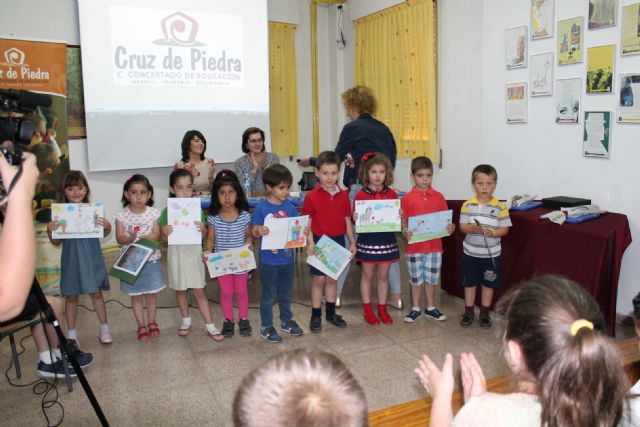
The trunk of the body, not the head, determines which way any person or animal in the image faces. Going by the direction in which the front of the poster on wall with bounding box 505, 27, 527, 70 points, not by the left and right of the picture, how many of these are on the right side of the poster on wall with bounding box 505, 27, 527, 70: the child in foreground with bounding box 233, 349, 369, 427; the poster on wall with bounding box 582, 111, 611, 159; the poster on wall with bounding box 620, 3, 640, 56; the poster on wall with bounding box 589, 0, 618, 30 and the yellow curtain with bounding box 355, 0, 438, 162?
1

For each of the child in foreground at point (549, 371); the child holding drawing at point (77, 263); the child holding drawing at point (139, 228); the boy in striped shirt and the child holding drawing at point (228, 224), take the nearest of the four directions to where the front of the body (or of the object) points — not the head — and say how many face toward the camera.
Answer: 4

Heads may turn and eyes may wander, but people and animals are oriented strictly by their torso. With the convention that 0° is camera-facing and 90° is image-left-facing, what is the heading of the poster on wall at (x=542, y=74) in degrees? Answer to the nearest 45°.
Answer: approximately 45°

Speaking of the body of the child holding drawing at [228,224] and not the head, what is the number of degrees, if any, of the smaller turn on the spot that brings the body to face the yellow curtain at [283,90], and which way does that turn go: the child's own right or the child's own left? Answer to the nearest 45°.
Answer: approximately 180°

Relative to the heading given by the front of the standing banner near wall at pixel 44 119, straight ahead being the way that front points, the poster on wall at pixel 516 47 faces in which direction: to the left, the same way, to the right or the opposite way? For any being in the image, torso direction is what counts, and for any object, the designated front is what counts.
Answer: to the right

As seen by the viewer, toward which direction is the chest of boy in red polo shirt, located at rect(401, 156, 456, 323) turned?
toward the camera

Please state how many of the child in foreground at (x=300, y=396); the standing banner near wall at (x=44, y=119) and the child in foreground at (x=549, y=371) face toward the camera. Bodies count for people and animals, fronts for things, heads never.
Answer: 1

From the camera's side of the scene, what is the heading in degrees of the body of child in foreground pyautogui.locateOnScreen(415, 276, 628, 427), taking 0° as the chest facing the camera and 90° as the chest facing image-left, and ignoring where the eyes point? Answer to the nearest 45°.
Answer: approximately 135°

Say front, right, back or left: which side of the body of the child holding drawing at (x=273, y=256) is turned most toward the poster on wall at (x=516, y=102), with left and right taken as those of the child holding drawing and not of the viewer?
left

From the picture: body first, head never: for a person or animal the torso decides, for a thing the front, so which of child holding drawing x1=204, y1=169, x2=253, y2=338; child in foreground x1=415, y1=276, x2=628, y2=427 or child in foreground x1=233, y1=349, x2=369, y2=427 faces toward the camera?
the child holding drawing

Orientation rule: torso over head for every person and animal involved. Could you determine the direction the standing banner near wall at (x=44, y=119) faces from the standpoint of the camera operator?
facing the viewer

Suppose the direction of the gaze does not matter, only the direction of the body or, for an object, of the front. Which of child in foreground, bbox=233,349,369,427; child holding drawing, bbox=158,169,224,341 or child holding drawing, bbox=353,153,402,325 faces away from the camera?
the child in foreground

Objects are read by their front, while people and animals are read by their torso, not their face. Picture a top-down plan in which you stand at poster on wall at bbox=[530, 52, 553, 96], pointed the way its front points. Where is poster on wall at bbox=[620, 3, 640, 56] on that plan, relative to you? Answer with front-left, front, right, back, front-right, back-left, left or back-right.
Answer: left
